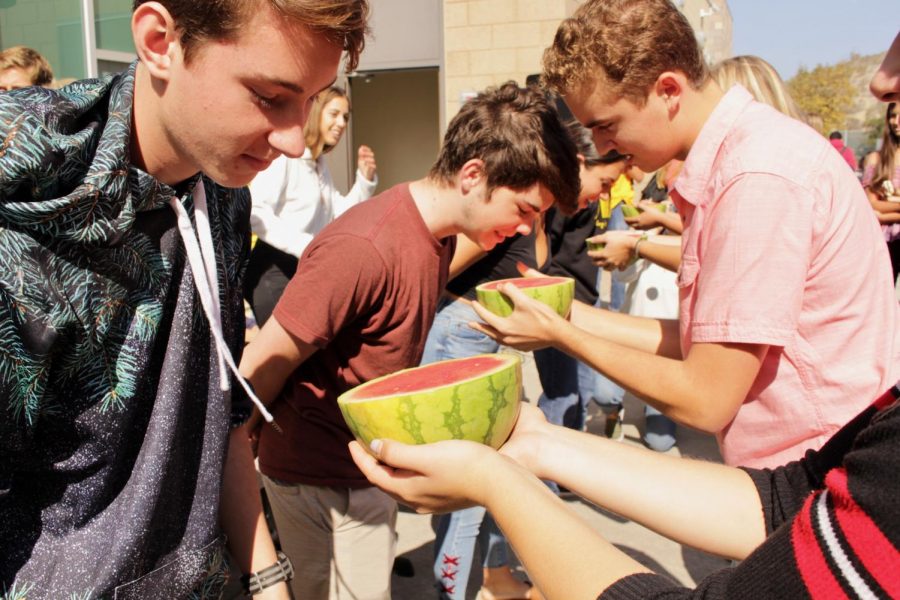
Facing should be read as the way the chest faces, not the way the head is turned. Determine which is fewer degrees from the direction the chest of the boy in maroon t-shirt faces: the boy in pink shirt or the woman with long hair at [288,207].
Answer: the boy in pink shirt

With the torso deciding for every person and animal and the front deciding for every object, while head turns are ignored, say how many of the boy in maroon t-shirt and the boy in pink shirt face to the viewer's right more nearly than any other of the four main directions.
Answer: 1

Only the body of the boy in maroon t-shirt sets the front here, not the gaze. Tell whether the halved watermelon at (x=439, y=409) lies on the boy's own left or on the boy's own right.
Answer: on the boy's own right

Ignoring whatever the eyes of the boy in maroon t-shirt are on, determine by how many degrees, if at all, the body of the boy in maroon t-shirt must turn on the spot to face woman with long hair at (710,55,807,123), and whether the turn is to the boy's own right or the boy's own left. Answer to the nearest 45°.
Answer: approximately 45° to the boy's own left

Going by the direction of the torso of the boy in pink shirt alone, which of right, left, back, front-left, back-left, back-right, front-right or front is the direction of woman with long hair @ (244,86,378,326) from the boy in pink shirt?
front-right

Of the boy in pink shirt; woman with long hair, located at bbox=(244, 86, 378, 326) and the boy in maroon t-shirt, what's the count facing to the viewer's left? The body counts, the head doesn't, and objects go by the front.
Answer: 1

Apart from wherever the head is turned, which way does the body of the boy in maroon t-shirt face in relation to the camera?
to the viewer's right

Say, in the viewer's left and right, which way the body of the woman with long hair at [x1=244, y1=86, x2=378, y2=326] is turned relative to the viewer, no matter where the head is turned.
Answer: facing the viewer and to the right of the viewer

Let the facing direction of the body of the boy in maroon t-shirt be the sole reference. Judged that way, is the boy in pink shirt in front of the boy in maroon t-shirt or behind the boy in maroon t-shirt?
in front

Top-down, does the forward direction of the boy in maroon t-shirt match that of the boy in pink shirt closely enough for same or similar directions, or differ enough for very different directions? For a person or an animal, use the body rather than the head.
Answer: very different directions

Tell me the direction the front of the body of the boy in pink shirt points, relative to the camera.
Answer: to the viewer's left

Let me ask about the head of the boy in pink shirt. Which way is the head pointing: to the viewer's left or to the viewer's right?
to the viewer's left

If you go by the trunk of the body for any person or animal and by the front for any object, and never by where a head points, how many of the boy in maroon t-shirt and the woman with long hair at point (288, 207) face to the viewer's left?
0

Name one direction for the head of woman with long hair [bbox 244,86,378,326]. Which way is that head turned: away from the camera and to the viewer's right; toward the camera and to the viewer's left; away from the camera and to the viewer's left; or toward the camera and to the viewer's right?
toward the camera and to the viewer's right
